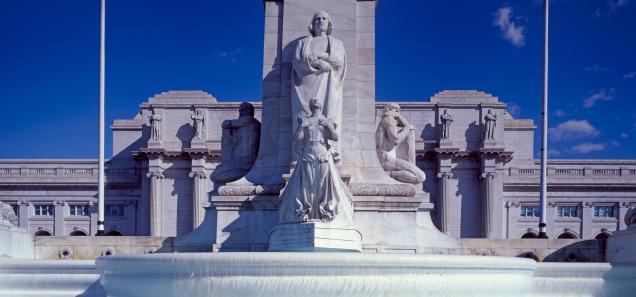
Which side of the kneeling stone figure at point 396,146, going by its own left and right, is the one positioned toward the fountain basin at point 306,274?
right

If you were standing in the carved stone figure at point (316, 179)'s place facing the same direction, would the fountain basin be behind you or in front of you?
in front

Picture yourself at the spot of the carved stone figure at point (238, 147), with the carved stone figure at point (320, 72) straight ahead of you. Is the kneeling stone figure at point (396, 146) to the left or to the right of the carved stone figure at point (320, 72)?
left

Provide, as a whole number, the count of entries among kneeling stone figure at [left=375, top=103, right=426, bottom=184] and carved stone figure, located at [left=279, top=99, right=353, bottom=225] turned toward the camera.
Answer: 1

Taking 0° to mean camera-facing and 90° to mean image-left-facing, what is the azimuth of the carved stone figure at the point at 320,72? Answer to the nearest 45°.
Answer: approximately 0°

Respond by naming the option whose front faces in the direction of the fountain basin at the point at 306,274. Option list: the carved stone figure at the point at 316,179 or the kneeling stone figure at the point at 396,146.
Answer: the carved stone figure

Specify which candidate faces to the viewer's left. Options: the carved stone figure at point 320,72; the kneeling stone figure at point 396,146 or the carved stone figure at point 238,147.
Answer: the carved stone figure at point 238,147

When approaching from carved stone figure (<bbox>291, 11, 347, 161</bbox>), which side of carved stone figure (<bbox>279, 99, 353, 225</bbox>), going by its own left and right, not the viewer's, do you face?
back

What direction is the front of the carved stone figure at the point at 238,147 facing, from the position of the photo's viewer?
facing to the left of the viewer

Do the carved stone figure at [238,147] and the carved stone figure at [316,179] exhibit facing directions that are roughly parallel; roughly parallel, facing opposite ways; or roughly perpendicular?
roughly perpendicular

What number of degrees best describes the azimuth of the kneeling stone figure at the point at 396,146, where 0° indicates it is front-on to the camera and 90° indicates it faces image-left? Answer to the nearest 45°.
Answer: approximately 270°

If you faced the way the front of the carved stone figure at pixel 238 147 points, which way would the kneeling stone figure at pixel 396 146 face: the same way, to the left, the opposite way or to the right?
the opposite way

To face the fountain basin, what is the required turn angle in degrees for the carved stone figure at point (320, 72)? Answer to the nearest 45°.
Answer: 0° — it already faces it

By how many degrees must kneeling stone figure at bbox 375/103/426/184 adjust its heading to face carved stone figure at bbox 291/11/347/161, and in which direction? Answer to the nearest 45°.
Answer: approximately 135° to its right
